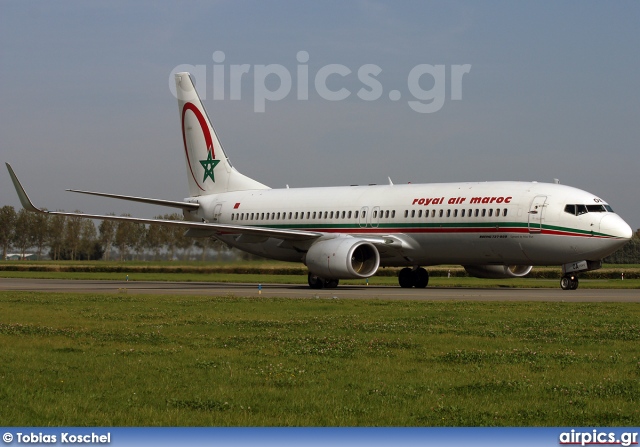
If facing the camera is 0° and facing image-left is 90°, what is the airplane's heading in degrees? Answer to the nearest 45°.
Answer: approximately 315°
